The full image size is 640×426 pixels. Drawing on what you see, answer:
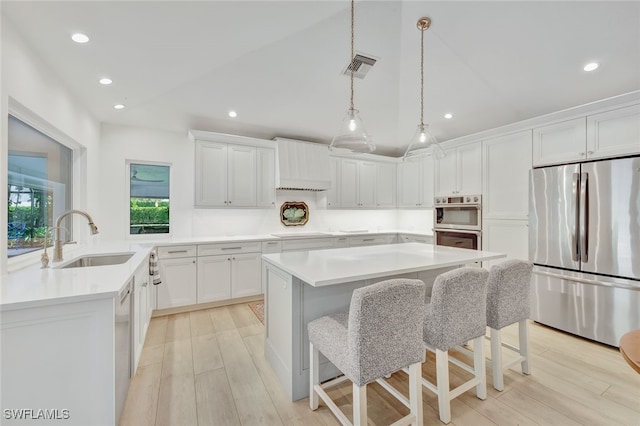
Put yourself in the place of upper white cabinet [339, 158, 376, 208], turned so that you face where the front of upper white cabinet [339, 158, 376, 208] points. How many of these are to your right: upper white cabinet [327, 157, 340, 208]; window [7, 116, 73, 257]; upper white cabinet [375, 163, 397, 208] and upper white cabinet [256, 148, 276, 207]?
3

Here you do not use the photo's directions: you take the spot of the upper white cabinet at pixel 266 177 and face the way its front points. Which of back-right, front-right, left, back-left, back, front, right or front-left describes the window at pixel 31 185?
front-right

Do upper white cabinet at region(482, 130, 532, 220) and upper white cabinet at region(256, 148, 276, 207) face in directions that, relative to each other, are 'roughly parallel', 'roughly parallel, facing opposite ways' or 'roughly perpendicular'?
roughly perpendicular

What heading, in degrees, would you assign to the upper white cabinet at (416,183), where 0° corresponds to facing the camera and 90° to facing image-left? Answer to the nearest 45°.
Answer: approximately 45°

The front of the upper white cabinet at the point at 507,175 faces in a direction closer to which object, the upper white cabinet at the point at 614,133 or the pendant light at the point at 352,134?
the pendant light

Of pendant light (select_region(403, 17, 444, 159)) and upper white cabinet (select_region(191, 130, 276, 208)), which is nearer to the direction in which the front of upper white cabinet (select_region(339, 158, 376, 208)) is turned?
the pendant light

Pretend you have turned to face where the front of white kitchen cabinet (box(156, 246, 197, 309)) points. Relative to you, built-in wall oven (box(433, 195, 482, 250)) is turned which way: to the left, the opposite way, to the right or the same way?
to the right

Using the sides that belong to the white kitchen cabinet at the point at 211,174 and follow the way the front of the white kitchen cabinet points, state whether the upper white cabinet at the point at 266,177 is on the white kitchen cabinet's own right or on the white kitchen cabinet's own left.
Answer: on the white kitchen cabinet's own left

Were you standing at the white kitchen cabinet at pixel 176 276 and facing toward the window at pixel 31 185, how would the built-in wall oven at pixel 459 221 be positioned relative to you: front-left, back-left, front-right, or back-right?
back-left

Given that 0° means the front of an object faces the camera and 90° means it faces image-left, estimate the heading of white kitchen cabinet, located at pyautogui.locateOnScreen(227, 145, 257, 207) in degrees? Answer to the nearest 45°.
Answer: approximately 0°

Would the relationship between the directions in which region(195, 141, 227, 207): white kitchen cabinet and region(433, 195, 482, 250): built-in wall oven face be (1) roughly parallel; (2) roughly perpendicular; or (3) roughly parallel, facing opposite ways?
roughly perpendicular

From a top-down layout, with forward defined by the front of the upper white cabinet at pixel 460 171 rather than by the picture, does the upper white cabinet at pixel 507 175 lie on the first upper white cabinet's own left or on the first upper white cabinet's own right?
on the first upper white cabinet's own left
